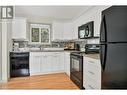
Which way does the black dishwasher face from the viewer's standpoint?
toward the camera

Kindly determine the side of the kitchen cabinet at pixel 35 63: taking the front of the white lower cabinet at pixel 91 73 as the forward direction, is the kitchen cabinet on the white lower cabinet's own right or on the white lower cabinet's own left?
on the white lower cabinet's own right

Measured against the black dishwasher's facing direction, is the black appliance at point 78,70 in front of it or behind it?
in front

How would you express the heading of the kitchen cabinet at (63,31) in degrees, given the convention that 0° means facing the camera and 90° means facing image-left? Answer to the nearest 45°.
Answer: approximately 0°

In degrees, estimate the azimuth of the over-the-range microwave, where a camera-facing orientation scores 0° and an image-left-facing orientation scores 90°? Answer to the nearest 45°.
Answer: approximately 45°

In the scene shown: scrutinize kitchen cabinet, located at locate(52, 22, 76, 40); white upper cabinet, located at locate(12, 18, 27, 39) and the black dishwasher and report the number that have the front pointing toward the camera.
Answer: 3

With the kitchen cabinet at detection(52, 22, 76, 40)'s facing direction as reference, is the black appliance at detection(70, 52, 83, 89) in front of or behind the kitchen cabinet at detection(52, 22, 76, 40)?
in front

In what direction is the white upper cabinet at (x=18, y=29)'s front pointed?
toward the camera

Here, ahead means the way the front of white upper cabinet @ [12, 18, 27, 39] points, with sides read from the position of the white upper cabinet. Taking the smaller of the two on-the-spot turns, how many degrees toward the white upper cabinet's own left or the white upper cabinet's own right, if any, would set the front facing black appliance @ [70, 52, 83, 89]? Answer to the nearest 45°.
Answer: approximately 45° to the white upper cabinet's own left

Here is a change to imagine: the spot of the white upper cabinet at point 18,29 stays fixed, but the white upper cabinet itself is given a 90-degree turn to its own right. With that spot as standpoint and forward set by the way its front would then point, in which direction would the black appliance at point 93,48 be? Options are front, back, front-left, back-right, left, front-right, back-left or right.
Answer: back-left
